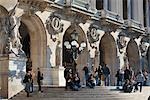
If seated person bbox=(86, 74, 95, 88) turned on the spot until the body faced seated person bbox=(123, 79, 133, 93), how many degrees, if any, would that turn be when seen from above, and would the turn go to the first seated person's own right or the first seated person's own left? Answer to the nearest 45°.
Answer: approximately 135° to the first seated person's own left

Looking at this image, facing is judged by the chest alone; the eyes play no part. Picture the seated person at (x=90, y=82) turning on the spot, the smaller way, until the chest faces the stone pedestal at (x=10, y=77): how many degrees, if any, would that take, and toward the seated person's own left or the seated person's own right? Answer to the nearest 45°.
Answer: approximately 45° to the seated person's own right

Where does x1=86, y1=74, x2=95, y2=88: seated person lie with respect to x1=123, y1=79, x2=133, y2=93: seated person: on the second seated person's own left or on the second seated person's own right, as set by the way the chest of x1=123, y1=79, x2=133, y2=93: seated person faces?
on the second seated person's own right

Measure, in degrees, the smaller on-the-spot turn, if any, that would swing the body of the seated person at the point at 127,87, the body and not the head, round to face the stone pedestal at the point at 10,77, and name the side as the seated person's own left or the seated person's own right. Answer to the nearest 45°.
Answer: approximately 90° to the seated person's own right

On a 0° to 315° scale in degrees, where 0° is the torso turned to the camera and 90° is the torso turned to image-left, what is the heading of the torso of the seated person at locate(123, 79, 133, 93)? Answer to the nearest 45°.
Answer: approximately 0°

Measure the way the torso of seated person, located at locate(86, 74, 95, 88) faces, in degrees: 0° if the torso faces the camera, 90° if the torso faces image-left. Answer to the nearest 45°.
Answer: approximately 45°
